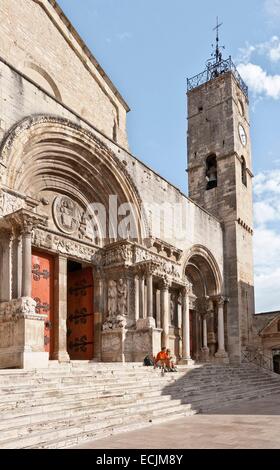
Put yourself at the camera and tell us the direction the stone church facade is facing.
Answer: facing the viewer and to the right of the viewer
